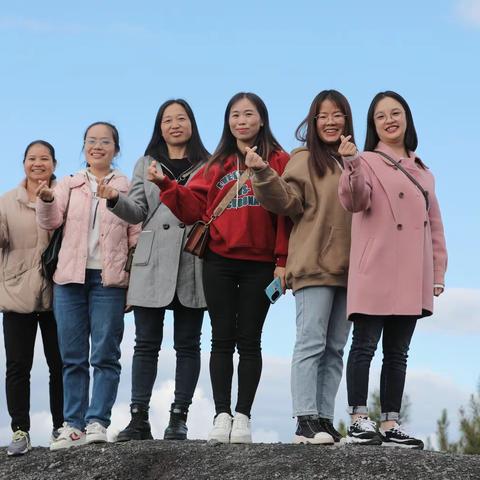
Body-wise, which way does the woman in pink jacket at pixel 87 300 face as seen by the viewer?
toward the camera

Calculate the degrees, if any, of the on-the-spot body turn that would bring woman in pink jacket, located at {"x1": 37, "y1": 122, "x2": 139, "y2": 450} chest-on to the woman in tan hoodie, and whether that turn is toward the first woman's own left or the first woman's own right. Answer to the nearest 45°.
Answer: approximately 45° to the first woman's own left

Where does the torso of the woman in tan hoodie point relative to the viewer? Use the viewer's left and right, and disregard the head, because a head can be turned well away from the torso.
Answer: facing the viewer and to the right of the viewer

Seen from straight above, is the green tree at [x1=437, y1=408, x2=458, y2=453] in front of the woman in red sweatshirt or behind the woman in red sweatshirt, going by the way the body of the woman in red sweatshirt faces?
behind

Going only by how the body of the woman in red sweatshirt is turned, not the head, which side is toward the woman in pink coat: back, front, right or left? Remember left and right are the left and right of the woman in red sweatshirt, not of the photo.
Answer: left

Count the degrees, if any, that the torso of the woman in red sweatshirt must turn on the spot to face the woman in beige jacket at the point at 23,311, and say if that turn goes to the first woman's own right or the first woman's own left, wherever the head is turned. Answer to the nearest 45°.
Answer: approximately 135° to the first woman's own right

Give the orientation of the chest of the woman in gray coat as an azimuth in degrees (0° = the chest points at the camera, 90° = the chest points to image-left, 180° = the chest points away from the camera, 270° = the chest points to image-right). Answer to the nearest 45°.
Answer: approximately 0°

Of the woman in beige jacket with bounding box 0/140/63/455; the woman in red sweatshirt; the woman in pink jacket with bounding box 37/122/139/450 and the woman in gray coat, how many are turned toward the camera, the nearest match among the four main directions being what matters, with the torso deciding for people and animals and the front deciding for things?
4

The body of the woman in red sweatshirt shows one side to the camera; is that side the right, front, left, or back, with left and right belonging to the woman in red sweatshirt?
front

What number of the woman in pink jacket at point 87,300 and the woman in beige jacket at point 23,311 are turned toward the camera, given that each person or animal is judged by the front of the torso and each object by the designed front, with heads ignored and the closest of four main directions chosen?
2
